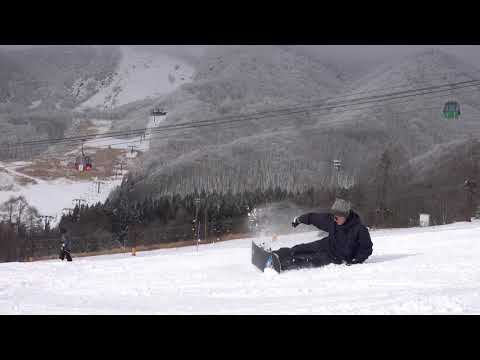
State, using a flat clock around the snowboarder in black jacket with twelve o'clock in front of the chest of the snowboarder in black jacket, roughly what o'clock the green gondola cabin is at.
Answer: The green gondola cabin is roughly at 5 o'clock from the snowboarder in black jacket.

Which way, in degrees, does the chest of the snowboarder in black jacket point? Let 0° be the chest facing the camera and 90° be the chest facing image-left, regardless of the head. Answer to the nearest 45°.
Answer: approximately 45°

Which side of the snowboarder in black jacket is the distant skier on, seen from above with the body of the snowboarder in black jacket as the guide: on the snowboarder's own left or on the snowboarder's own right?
on the snowboarder's own right
